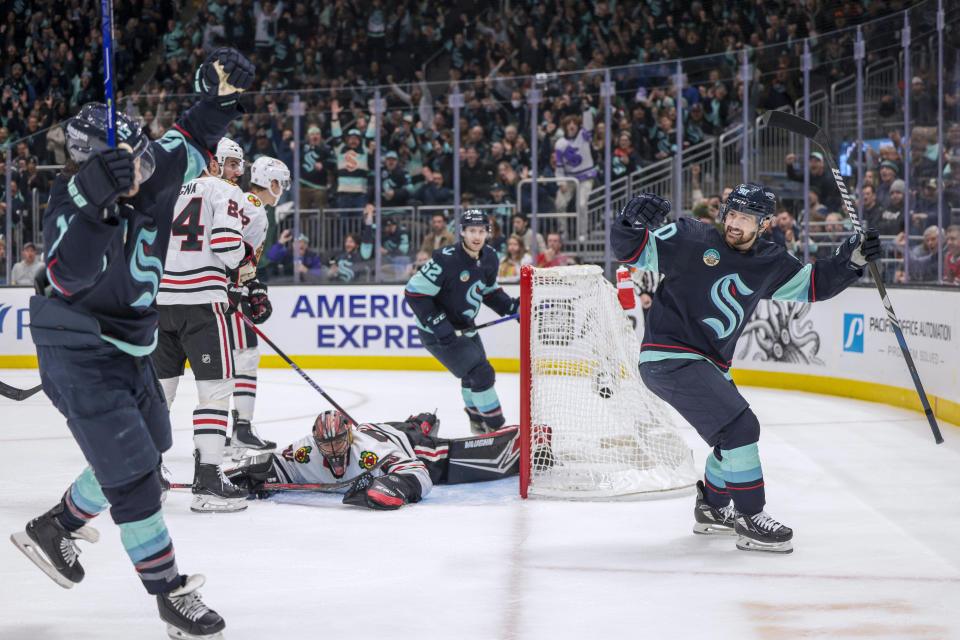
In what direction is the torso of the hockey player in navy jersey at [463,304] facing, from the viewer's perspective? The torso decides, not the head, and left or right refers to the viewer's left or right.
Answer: facing the viewer and to the right of the viewer

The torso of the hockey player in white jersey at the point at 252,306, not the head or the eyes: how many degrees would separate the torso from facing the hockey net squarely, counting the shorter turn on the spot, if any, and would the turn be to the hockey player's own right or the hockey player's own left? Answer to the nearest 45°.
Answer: approximately 45° to the hockey player's own right

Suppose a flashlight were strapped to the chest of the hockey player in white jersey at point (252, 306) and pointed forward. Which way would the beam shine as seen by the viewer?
to the viewer's right

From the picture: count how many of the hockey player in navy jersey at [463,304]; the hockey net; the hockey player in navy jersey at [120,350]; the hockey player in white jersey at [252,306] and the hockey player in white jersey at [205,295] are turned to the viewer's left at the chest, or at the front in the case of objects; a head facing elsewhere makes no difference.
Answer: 1

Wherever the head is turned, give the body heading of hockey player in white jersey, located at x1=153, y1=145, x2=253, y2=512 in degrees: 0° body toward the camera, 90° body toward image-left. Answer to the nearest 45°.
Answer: approximately 225°

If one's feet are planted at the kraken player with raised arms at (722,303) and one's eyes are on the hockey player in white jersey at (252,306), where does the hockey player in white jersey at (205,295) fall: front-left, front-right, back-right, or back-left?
front-left

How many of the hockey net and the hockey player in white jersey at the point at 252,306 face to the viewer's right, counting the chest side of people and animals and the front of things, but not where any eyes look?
1

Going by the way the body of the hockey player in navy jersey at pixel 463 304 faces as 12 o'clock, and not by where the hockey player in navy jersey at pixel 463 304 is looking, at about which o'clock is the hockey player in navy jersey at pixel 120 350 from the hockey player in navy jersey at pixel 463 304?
the hockey player in navy jersey at pixel 120 350 is roughly at 2 o'clock from the hockey player in navy jersey at pixel 463 304.

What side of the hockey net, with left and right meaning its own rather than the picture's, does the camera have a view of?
left

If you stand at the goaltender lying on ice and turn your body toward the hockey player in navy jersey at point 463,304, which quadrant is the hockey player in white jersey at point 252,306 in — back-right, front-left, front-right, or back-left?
front-left

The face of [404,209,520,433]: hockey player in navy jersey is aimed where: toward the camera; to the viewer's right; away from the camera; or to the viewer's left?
toward the camera

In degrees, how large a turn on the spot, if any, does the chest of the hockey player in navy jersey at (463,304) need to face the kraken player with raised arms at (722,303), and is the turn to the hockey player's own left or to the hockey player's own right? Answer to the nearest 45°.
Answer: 0° — they already face them
